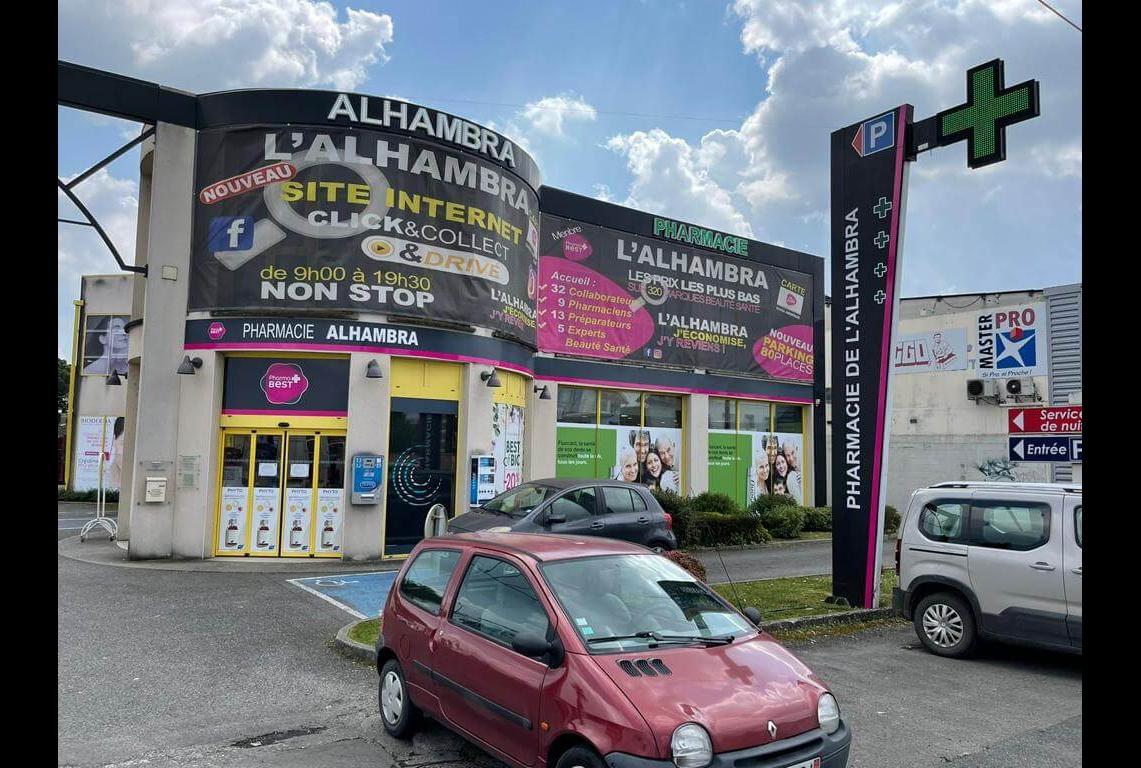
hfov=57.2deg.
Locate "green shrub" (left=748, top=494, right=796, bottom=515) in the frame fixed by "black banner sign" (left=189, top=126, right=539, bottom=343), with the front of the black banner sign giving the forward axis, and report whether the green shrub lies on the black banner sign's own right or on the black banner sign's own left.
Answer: on the black banner sign's own left

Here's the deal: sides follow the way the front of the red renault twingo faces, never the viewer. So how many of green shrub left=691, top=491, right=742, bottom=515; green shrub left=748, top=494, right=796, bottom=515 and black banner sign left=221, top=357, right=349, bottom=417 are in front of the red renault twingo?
0

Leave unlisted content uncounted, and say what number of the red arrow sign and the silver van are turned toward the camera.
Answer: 1

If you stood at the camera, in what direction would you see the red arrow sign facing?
facing the viewer

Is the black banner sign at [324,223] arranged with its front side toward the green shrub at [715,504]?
no

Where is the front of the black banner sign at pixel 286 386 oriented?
toward the camera

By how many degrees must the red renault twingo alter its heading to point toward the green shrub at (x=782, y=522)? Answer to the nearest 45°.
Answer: approximately 135° to its left

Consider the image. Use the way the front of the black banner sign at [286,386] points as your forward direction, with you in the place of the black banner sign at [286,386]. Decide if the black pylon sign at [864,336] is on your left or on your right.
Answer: on your left

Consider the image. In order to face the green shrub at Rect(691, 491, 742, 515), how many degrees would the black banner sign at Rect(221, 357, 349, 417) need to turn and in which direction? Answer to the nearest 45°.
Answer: approximately 90° to its left

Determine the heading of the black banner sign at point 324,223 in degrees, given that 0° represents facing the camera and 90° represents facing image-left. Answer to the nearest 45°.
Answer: approximately 0°

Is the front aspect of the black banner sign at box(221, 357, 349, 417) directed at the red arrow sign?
no

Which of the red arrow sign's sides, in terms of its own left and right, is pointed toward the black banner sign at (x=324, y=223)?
right

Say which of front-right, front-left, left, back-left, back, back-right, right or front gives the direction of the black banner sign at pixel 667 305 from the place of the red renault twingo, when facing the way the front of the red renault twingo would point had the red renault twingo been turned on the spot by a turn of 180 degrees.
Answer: front-right
